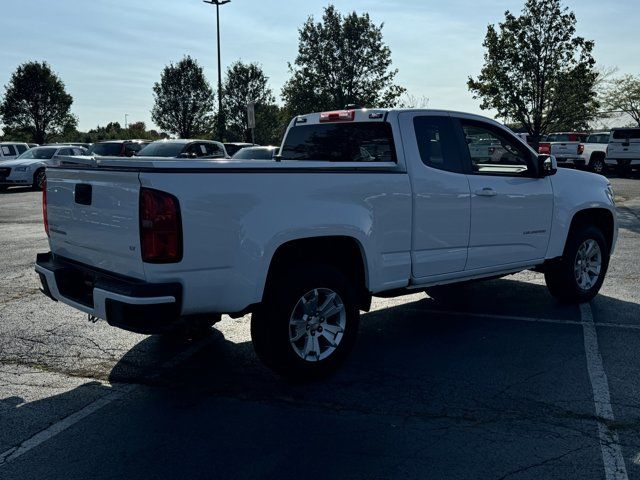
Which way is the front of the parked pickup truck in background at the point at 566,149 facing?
away from the camera

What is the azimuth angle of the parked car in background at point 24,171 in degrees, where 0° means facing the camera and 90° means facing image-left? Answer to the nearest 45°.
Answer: approximately 45°

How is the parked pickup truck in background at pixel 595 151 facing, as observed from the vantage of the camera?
facing away from the viewer and to the right of the viewer

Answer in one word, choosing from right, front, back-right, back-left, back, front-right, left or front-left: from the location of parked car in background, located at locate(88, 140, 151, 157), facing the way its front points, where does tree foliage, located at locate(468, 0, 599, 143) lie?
back-left

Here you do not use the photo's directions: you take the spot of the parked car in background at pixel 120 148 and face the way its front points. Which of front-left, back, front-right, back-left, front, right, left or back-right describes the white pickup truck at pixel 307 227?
front-left

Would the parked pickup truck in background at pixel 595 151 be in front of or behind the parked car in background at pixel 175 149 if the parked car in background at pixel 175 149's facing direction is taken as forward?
behind

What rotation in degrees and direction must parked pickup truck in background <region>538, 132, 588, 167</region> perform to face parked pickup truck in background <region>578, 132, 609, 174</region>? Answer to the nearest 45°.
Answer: approximately 45° to its right

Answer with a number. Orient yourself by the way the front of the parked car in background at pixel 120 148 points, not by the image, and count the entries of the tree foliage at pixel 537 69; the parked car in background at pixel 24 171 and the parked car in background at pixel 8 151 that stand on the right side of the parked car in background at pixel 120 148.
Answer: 2

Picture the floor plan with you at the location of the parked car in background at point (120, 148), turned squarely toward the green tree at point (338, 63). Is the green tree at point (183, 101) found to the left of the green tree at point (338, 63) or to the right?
left

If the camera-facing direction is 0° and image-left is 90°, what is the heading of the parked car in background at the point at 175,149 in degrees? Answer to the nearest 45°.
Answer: approximately 45°

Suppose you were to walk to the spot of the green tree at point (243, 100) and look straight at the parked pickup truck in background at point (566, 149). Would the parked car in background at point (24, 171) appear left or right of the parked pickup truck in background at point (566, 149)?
right
